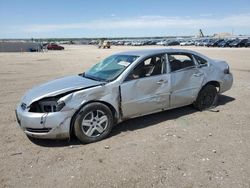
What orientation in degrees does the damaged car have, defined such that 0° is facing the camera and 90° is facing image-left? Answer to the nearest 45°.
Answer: approximately 45°
